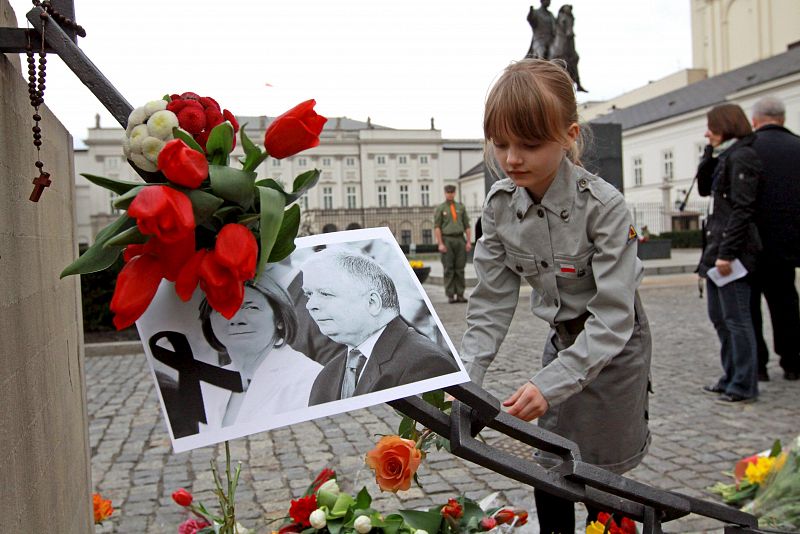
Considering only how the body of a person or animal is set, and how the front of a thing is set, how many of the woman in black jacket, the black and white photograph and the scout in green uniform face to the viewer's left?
1

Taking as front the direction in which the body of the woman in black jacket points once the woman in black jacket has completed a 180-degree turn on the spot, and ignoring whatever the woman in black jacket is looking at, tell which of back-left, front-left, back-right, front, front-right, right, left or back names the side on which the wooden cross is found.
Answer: right

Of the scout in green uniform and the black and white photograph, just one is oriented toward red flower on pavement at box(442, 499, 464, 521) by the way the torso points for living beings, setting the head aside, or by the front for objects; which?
the scout in green uniform

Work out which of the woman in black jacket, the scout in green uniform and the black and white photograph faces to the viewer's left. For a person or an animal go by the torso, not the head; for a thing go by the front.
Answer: the woman in black jacket

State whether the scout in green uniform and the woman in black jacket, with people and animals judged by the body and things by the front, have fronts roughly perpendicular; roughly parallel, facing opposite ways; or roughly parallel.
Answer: roughly perpendicular

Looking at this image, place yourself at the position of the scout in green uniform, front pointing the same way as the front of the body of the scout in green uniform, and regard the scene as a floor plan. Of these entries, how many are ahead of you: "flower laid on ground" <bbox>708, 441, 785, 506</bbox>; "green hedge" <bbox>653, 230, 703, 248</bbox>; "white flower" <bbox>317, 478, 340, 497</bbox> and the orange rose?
3

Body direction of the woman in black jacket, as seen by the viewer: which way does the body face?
to the viewer's left

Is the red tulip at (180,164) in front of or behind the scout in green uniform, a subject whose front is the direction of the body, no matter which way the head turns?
in front

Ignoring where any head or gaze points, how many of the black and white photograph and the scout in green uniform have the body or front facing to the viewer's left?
0

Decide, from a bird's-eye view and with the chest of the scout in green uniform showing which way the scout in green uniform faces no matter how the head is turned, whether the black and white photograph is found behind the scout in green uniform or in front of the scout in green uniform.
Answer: in front

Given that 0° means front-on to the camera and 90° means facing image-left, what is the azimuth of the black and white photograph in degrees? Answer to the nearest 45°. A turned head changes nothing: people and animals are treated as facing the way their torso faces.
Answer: approximately 0°

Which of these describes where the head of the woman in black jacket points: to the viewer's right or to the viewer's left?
to the viewer's left

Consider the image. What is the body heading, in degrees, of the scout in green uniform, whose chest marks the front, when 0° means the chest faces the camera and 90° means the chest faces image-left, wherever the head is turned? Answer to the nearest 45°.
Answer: approximately 0°

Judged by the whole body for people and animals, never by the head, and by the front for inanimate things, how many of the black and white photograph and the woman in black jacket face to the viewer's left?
1
